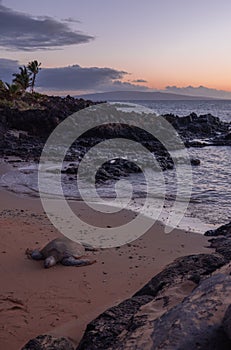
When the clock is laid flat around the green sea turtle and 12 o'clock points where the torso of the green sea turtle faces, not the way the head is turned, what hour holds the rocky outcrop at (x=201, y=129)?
The rocky outcrop is roughly at 5 o'clock from the green sea turtle.

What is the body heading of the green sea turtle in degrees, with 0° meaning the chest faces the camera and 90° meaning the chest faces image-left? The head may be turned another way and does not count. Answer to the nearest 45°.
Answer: approximately 45°

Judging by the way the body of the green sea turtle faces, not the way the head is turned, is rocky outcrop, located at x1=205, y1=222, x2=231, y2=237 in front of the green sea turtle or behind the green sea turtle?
behind

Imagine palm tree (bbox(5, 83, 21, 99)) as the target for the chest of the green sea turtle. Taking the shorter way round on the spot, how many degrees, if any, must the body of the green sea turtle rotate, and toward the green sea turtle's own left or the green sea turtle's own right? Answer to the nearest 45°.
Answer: approximately 135° to the green sea turtle's own right

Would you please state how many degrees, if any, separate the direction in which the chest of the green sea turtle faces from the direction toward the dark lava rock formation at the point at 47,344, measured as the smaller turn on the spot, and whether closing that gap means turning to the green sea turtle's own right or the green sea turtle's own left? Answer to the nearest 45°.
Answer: approximately 45° to the green sea turtle's own left
